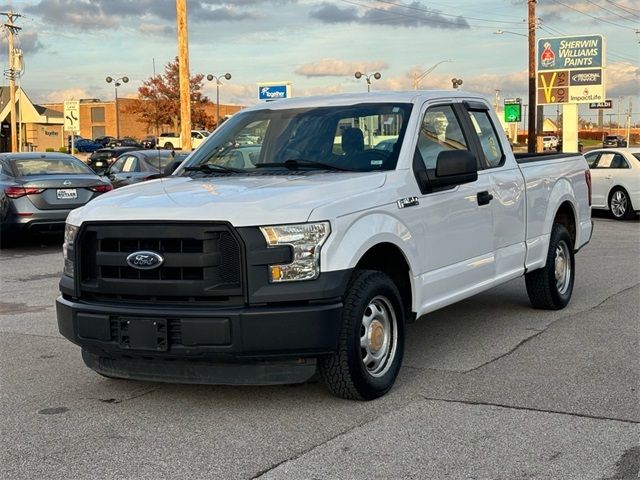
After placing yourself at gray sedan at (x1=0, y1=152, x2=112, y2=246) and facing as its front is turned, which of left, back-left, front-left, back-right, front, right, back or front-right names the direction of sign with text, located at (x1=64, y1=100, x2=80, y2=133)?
front-right

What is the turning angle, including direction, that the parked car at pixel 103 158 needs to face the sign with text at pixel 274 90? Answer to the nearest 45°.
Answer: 0° — it already faces it

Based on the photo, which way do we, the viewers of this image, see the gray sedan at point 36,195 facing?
facing away from the viewer and to the left of the viewer

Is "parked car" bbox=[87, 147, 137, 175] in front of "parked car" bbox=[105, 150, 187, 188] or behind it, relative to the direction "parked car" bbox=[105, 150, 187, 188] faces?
in front

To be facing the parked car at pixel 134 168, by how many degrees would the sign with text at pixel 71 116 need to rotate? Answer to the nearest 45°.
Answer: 0° — it already faces it

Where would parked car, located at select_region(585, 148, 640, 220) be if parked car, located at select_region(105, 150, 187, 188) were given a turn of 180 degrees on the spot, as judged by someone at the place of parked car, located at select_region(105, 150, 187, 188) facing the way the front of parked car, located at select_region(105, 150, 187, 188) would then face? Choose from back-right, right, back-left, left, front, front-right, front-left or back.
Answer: front-left

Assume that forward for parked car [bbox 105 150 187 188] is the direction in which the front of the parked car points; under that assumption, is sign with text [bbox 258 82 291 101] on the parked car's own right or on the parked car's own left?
on the parked car's own right
